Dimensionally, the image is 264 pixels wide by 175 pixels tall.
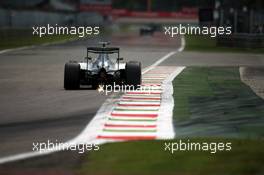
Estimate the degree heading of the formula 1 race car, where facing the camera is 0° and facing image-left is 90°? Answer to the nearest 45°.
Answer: approximately 180°
